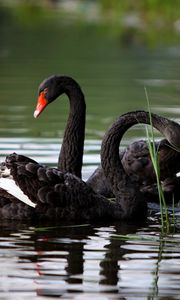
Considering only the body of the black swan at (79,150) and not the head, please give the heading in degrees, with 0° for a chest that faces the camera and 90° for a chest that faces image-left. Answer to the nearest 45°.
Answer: approximately 90°
